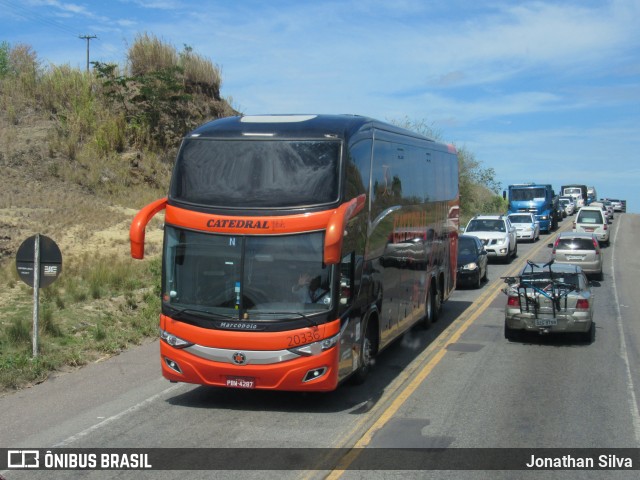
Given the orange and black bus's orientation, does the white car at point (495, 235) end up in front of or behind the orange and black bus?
behind

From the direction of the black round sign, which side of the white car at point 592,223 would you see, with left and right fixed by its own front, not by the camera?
back

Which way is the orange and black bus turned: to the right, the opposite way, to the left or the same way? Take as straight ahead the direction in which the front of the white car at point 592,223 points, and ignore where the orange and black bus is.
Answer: the opposite way

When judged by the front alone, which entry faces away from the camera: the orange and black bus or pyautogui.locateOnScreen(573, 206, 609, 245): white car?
the white car

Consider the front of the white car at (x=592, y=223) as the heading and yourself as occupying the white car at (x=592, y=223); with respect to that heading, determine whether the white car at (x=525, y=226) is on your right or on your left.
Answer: on your left

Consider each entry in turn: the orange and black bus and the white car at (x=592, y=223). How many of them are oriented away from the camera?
1

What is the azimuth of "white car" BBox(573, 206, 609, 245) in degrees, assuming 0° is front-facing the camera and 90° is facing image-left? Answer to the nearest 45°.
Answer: approximately 180°

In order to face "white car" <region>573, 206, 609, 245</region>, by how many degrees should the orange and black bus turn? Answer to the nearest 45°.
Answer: approximately 180°

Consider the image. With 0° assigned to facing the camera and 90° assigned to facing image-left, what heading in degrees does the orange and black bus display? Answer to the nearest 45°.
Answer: approximately 45°

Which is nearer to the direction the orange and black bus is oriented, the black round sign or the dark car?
the black round sign

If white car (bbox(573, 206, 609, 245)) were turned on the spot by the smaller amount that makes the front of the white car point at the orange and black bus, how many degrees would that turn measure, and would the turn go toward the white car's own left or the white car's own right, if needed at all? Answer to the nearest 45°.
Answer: approximately 180°

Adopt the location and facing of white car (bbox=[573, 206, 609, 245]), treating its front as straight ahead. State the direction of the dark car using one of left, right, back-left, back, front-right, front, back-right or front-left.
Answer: back

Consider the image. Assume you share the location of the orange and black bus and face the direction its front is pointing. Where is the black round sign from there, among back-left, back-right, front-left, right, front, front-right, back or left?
right

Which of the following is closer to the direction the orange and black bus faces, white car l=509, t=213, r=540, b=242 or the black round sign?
the black round sign

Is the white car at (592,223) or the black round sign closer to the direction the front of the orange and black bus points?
the black round sign
